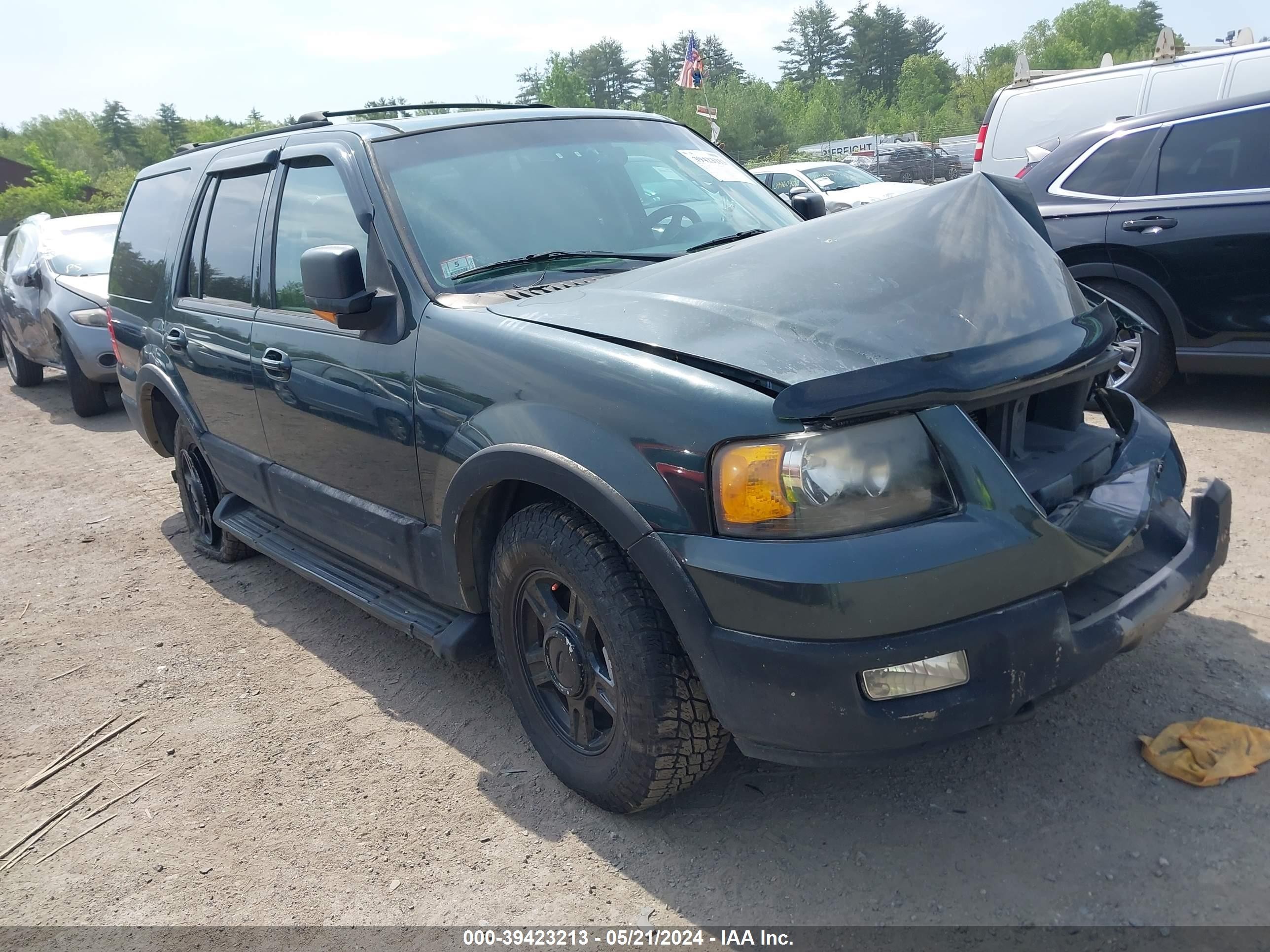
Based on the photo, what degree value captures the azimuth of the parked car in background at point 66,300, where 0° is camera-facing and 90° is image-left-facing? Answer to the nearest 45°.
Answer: approximately 315°

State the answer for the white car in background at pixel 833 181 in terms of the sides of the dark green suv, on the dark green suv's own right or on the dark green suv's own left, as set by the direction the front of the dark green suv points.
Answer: on the dark green suv's own left

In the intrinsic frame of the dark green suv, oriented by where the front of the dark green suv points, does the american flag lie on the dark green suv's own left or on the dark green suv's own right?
on the dark green suv's own left

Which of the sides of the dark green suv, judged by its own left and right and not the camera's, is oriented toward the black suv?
left

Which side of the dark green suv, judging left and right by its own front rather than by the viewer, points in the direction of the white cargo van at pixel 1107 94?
left

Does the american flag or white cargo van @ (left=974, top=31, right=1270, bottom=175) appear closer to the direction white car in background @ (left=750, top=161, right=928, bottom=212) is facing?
the white cargo van

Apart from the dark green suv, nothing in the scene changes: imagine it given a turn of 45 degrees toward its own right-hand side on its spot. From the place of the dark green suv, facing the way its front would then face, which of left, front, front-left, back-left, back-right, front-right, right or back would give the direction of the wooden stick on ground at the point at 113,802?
right

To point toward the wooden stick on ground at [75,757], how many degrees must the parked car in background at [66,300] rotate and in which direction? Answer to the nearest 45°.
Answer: approximately 45° to its right
